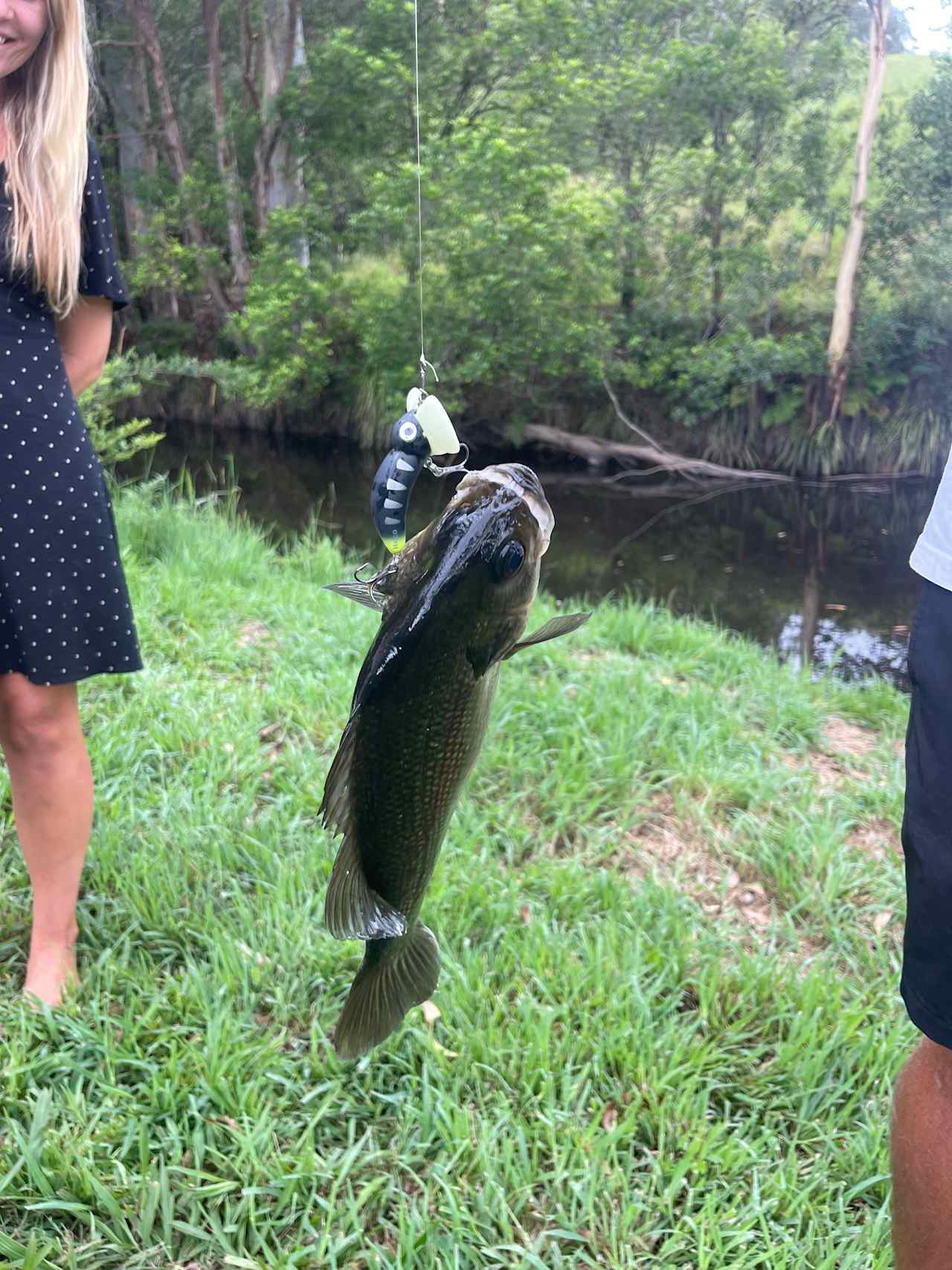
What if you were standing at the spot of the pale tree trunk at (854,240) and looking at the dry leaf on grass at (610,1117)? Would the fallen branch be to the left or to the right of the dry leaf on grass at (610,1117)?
right

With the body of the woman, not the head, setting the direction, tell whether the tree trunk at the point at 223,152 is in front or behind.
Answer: behind

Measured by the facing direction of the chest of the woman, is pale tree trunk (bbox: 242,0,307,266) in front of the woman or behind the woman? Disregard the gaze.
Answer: behind

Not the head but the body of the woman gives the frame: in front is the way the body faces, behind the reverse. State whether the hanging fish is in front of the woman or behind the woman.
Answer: in front

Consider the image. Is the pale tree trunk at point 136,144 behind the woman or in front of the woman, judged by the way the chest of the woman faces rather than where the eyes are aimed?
behind

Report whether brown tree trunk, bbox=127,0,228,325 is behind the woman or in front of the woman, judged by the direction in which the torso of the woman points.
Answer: behind

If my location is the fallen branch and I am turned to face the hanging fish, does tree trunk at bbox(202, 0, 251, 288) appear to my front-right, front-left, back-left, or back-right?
back-right

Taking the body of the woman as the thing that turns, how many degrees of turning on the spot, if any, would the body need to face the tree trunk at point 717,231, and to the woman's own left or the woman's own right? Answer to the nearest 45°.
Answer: approximately 135° to the woman's own left

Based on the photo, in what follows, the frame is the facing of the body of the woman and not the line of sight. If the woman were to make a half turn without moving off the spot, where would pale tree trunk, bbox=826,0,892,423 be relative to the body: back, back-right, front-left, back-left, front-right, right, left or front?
front-right

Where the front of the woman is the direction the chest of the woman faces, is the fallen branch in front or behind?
behind

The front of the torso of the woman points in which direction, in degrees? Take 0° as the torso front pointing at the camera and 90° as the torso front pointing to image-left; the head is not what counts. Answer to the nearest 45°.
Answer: approximately 0°
